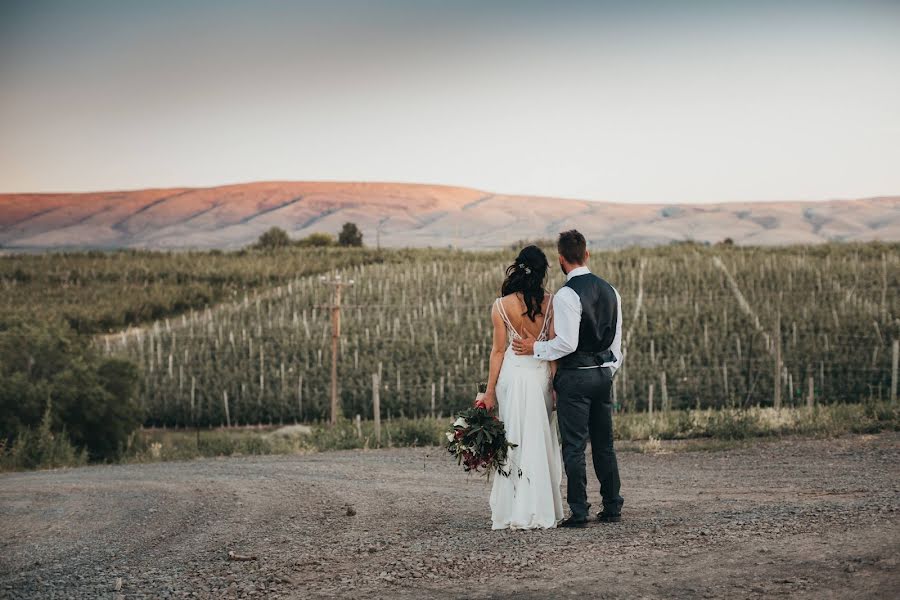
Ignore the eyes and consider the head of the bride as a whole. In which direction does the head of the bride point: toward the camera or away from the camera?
away from the camera

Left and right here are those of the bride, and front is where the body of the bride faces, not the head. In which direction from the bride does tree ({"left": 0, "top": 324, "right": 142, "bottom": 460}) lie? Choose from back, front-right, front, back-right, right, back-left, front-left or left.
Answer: front-left

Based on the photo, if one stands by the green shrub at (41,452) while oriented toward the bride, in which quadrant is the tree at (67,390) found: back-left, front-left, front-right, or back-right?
back-left

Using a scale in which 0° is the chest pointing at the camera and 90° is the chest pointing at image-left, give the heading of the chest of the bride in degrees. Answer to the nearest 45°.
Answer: approximately 180°

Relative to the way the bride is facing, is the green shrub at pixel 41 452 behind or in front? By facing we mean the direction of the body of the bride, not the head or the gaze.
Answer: in front

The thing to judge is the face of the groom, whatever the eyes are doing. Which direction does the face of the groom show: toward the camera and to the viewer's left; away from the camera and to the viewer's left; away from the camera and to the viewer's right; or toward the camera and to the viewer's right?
away from the camera and to the viewer's left
